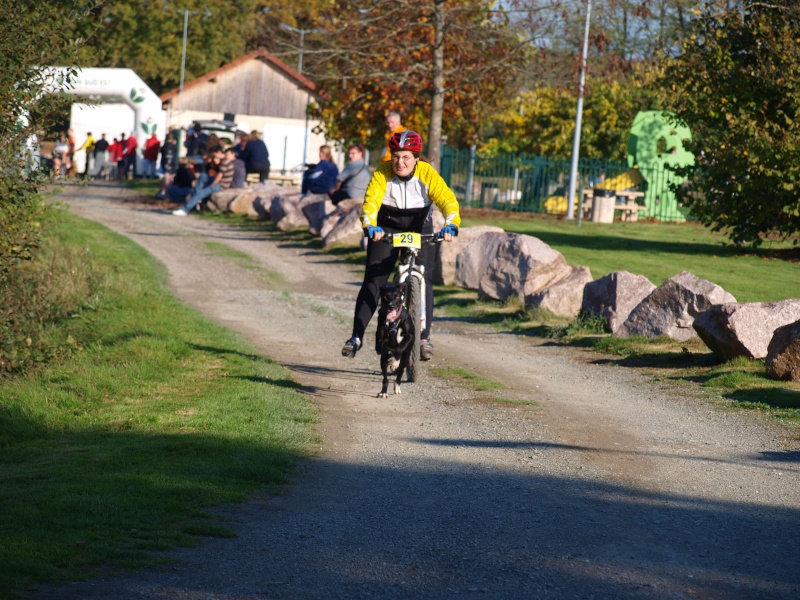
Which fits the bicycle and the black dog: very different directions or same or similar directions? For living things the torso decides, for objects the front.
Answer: same or similar directions

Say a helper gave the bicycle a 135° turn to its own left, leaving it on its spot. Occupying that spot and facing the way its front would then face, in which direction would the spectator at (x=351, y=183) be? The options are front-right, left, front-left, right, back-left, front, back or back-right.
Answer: front-left

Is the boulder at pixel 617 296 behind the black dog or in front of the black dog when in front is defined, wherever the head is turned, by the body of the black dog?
behind

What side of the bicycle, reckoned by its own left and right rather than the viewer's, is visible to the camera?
front

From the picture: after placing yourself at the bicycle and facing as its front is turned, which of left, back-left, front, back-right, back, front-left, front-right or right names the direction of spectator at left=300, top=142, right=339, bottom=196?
back

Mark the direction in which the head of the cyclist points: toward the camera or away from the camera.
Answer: toward the camera

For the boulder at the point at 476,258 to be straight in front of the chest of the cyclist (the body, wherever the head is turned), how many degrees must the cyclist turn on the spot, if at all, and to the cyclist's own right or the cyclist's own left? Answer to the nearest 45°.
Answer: approximately 180°

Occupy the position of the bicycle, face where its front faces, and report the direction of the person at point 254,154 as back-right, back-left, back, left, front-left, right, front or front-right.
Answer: back

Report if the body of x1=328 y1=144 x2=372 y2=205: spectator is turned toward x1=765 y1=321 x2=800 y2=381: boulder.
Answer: no

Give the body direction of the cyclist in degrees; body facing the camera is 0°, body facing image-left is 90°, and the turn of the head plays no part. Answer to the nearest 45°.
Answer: approximately 0°

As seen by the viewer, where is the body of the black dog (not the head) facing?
toward the camera

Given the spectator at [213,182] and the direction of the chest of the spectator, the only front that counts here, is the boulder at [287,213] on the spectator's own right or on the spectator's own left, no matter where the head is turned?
on the spectator's own left

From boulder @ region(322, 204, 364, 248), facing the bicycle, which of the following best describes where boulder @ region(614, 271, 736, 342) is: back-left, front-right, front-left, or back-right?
front-left

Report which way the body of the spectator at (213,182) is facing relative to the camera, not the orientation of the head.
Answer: to the viewer's left

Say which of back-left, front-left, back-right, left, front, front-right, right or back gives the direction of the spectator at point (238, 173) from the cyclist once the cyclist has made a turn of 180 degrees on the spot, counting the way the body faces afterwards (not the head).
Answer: front

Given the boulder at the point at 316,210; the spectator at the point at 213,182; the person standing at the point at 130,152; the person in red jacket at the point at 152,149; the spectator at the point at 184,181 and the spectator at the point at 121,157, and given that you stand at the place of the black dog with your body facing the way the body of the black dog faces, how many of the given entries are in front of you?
0

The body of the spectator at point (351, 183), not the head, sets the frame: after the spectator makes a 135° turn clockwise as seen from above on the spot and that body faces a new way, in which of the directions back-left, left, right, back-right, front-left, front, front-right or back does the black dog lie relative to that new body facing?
back
